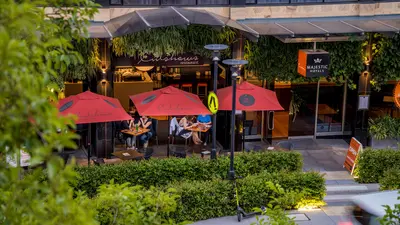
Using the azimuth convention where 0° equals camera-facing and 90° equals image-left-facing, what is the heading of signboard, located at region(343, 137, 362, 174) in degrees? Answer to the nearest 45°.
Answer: approximately 45°

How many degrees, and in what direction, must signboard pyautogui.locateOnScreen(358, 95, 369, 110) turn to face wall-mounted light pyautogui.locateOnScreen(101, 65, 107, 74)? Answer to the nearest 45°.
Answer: approximately 45° to its right

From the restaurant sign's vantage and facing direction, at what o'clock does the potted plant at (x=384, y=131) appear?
The potted plant is roughly at 9 o'clock from the restaurant sign.

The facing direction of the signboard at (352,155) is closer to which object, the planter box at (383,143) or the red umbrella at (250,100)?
the red umbrella

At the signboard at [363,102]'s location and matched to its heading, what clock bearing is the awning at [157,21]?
The awning is roughly at 2 o'clock from the signboard.

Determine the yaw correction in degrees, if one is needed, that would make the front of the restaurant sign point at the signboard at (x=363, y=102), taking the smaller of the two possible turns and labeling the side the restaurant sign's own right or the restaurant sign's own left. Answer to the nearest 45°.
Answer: approximately 90° to the restaurant sign's own left

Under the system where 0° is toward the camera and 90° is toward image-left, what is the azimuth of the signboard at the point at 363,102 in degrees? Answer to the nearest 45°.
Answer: approximately 0°

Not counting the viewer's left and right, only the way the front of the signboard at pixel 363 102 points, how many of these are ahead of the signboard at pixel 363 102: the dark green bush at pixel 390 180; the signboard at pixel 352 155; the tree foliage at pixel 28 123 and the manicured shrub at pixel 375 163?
4

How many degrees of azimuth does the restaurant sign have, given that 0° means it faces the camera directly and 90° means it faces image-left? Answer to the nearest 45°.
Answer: approximately 0°

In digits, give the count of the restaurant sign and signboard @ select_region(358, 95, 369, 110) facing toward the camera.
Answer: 2

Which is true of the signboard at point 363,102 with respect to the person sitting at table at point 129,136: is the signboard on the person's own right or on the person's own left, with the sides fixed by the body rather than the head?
on the person's own left
